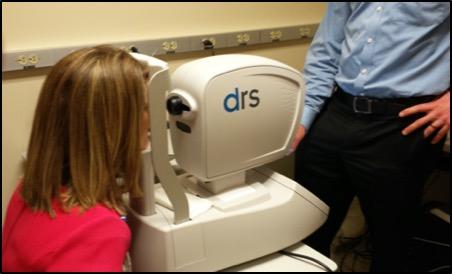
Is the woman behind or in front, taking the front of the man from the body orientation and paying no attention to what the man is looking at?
in front

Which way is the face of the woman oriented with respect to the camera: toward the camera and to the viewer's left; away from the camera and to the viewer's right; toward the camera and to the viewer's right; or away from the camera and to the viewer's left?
away from the camera and to the viewer's right

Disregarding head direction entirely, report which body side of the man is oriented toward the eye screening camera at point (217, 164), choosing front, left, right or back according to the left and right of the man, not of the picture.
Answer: front
